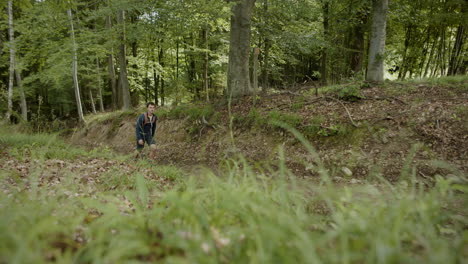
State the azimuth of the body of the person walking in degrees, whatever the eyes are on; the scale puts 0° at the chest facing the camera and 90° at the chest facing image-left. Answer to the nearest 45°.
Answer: approximately 315°
